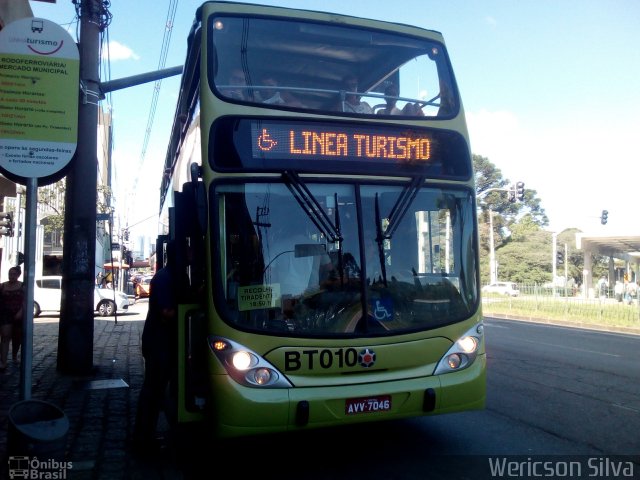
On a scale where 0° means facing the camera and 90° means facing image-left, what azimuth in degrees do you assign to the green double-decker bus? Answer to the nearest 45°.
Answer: approximately 0°

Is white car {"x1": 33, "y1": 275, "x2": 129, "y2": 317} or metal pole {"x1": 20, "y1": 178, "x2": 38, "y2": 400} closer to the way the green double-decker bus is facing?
the metal pole

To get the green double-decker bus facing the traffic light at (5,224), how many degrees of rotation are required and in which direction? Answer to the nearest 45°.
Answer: approximately 135° to its right

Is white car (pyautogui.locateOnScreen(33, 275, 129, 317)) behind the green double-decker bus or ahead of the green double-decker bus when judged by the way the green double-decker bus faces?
behind

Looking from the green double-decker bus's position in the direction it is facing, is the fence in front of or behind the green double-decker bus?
behind

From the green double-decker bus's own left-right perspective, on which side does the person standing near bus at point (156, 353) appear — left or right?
on its right

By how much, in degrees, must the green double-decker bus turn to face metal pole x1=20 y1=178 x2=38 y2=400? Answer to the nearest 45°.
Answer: approximately 90° to its right

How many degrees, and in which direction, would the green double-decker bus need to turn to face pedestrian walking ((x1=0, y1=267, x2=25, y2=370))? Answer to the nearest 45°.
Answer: approximately 135° to its right
